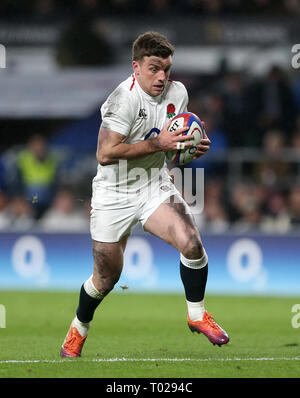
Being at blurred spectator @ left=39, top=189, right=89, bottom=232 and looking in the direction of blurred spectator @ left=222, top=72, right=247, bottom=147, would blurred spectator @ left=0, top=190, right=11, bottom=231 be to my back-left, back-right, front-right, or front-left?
back-left

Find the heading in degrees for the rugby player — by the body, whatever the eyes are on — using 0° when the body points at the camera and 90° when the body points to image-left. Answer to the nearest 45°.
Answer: approximately 315°

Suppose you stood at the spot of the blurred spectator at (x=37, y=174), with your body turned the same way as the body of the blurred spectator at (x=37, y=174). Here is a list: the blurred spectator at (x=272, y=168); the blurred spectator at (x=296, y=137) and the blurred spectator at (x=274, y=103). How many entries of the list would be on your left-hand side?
3

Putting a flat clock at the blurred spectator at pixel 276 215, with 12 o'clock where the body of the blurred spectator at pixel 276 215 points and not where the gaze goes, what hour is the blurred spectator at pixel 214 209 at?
the blurred spectator at pixel 214 209 is roughly at 3 o'clock from the blurred spectator at pixel 276 215.

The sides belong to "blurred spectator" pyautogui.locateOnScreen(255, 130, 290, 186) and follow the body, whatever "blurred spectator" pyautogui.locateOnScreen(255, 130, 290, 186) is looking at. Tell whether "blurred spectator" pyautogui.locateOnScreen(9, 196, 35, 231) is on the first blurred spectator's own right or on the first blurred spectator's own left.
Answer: on the first blurred spectator's own right

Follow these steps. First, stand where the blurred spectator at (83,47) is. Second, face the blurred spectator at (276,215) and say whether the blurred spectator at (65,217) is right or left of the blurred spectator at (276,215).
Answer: right

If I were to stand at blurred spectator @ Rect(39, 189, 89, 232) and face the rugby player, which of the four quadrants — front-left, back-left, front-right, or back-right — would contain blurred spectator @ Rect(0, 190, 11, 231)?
back-right
